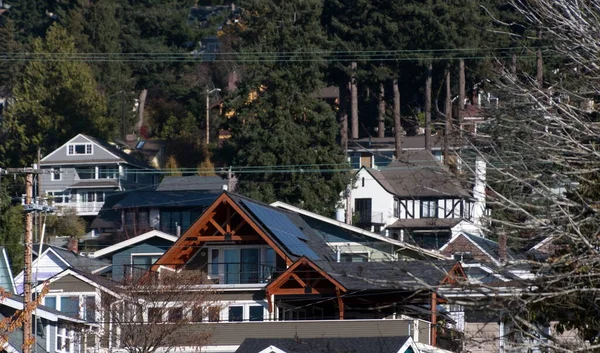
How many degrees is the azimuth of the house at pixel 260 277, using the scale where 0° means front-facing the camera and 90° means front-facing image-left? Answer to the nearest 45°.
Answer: approximately 0°

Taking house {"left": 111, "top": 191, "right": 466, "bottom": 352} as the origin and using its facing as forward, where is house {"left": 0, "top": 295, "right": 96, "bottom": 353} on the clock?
house {"left": 0, "top": 295, "right": 96, "bottom": 353} is roughly at 3 o'clock from house {"left": 111, "top": 191, "right": 466, "bottom": 352}.
